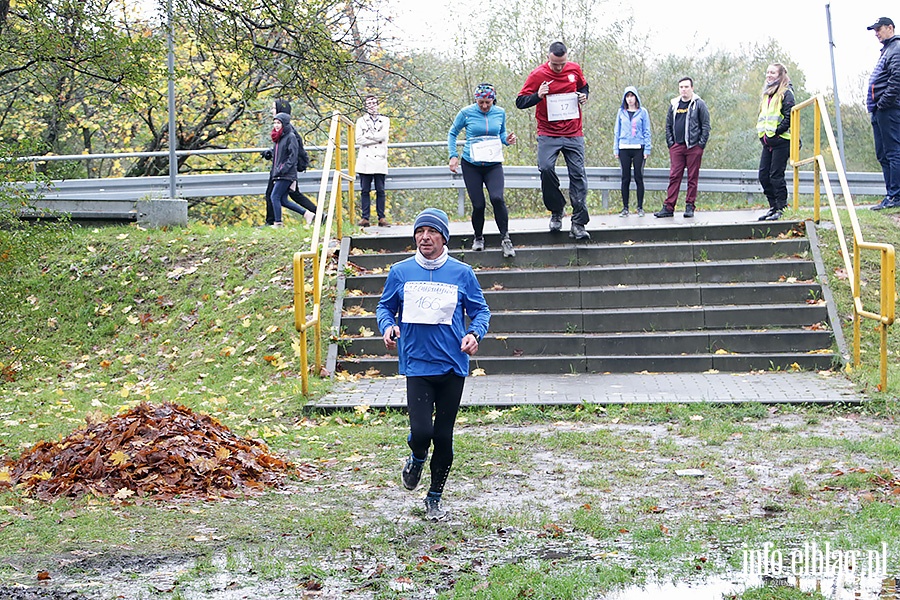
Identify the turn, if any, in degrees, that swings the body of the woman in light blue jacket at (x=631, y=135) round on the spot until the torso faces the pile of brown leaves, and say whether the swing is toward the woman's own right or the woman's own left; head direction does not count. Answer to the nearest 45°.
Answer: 0° — they already face it

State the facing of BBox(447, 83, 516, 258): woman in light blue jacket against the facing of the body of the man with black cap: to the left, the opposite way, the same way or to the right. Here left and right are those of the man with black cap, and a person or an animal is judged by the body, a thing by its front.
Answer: to the left

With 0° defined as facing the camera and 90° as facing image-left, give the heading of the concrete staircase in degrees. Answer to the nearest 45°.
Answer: approximately 0°

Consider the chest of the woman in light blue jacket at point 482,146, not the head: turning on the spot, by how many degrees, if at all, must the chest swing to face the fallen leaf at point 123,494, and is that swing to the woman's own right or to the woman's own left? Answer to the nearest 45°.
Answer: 0° — they already face it

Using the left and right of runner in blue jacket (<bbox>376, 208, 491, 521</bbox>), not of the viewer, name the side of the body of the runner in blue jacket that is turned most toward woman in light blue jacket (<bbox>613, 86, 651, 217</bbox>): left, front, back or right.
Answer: back

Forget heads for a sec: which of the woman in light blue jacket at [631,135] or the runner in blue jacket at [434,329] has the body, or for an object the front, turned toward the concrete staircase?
the woman in light blue jacket

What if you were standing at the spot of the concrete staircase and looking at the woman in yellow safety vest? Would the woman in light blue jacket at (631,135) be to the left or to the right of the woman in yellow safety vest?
left

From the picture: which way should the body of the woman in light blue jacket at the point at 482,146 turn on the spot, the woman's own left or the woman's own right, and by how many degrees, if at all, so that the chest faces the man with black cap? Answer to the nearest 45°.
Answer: approximately 90° to the woman's own left

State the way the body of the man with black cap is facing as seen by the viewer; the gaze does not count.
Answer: to the viewer's left

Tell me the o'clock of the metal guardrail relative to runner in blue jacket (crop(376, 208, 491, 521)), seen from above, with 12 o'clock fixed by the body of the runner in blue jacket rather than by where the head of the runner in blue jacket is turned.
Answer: The metal guardrail is roughly at 6 o'clock from the runner in blue jacket.
